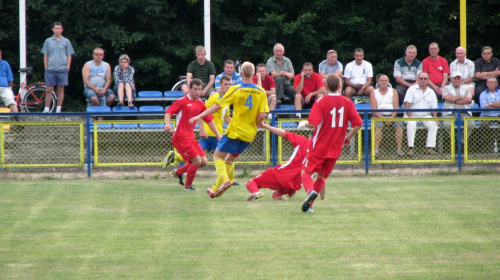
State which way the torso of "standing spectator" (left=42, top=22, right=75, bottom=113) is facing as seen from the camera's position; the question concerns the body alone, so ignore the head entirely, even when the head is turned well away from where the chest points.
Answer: toward the camera

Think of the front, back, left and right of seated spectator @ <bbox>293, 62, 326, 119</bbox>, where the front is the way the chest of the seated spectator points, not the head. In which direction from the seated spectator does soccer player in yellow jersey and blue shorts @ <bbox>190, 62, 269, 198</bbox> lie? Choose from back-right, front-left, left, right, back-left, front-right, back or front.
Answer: front

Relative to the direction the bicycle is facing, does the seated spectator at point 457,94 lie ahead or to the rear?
to the rear

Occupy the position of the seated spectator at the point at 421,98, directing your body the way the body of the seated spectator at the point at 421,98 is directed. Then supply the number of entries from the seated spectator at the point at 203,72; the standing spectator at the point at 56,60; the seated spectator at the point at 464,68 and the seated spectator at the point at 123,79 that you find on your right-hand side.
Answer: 3

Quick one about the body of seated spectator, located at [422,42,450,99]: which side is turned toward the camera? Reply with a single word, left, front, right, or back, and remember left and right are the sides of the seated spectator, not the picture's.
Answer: front

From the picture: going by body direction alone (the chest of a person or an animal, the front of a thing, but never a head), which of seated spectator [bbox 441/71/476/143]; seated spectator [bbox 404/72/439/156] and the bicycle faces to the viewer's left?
the bicycle

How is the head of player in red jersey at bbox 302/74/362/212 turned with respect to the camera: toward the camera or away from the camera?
away from the camera

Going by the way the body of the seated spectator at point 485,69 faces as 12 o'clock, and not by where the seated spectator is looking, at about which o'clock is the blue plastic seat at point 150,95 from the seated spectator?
The blue plastic seat is roughly at 3 o'clock from the seated spectator.

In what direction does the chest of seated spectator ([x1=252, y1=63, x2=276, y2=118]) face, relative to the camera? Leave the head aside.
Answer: toward the camera

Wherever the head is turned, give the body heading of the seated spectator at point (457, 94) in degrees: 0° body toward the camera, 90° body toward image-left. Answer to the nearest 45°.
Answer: approximately 0°

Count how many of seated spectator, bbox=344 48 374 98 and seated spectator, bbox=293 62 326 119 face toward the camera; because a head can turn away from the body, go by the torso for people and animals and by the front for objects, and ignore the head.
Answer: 2

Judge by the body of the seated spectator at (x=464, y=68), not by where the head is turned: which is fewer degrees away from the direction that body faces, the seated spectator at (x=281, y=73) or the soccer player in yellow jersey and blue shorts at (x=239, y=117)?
the soccer player in yellow jersey and blue shorts

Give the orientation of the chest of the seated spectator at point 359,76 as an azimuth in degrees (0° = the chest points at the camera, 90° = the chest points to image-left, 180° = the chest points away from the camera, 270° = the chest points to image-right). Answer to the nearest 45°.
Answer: approximately 0°

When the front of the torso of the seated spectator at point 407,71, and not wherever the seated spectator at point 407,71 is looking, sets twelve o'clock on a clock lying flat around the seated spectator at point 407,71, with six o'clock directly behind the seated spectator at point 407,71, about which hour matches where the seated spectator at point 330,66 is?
the seated spectator at point 330,66 is roughly at 3 o'clock from the seated spectator at point 407,71.

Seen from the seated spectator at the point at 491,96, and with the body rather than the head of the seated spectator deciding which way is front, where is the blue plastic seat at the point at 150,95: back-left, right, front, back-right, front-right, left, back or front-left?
right

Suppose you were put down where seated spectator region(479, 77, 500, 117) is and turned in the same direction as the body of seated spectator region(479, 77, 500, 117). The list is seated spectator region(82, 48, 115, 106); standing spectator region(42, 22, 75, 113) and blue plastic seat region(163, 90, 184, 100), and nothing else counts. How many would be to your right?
3
